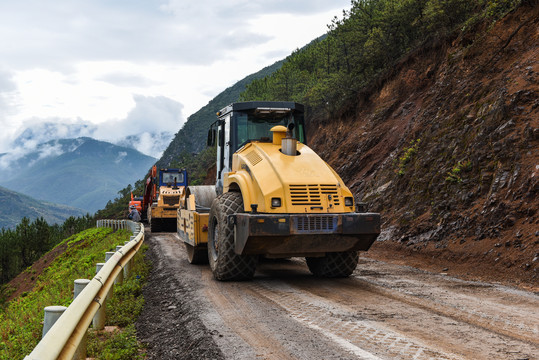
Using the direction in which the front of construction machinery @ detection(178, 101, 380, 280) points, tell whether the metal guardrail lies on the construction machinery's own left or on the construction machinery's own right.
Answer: on the construction machinery's own left

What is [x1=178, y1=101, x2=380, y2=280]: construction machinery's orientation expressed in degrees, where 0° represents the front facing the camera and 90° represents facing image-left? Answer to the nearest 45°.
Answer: approximately 135°

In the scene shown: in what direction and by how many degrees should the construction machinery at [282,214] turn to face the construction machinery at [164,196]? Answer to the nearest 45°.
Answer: approximately 45° to its right

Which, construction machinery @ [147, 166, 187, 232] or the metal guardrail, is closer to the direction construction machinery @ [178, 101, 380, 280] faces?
the construction machinery
